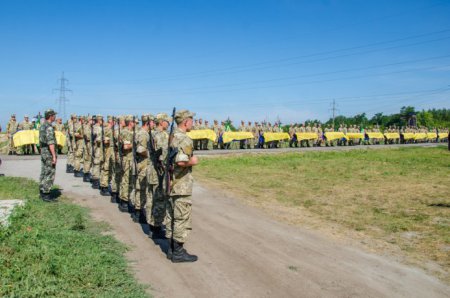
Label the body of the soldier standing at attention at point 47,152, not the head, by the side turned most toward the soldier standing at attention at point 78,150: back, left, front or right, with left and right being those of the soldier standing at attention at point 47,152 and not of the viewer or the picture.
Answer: left
